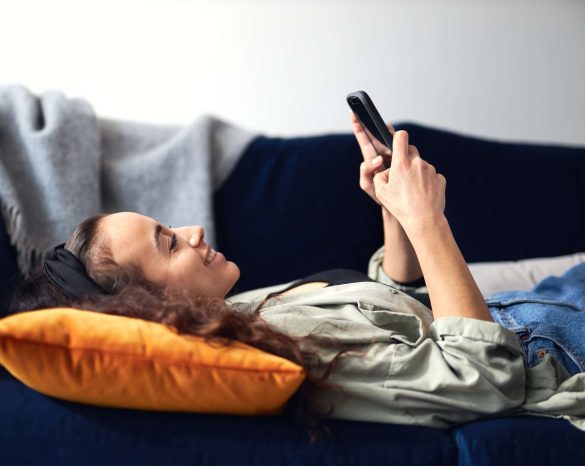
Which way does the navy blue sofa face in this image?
toward the camera
